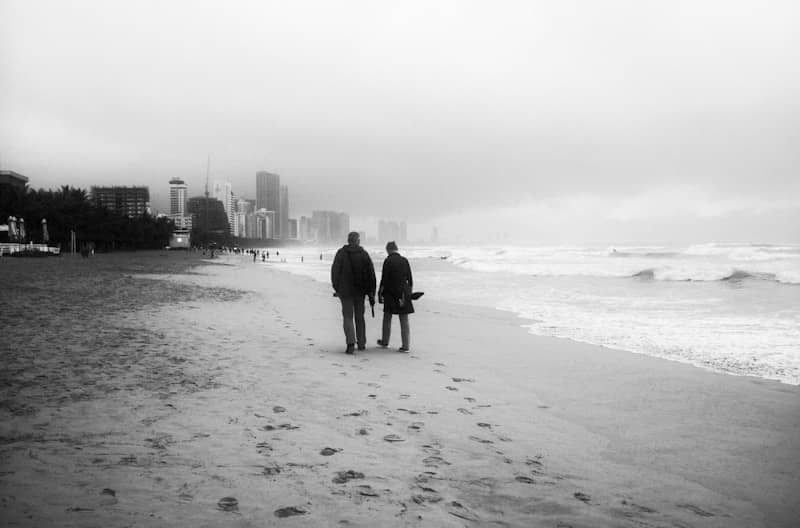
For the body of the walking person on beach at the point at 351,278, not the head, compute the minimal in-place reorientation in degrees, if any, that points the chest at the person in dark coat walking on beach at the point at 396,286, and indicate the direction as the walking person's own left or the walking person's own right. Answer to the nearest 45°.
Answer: approximately 90° to the walking person's own right

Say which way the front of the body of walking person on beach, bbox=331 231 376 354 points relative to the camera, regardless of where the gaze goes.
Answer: away from the camera
